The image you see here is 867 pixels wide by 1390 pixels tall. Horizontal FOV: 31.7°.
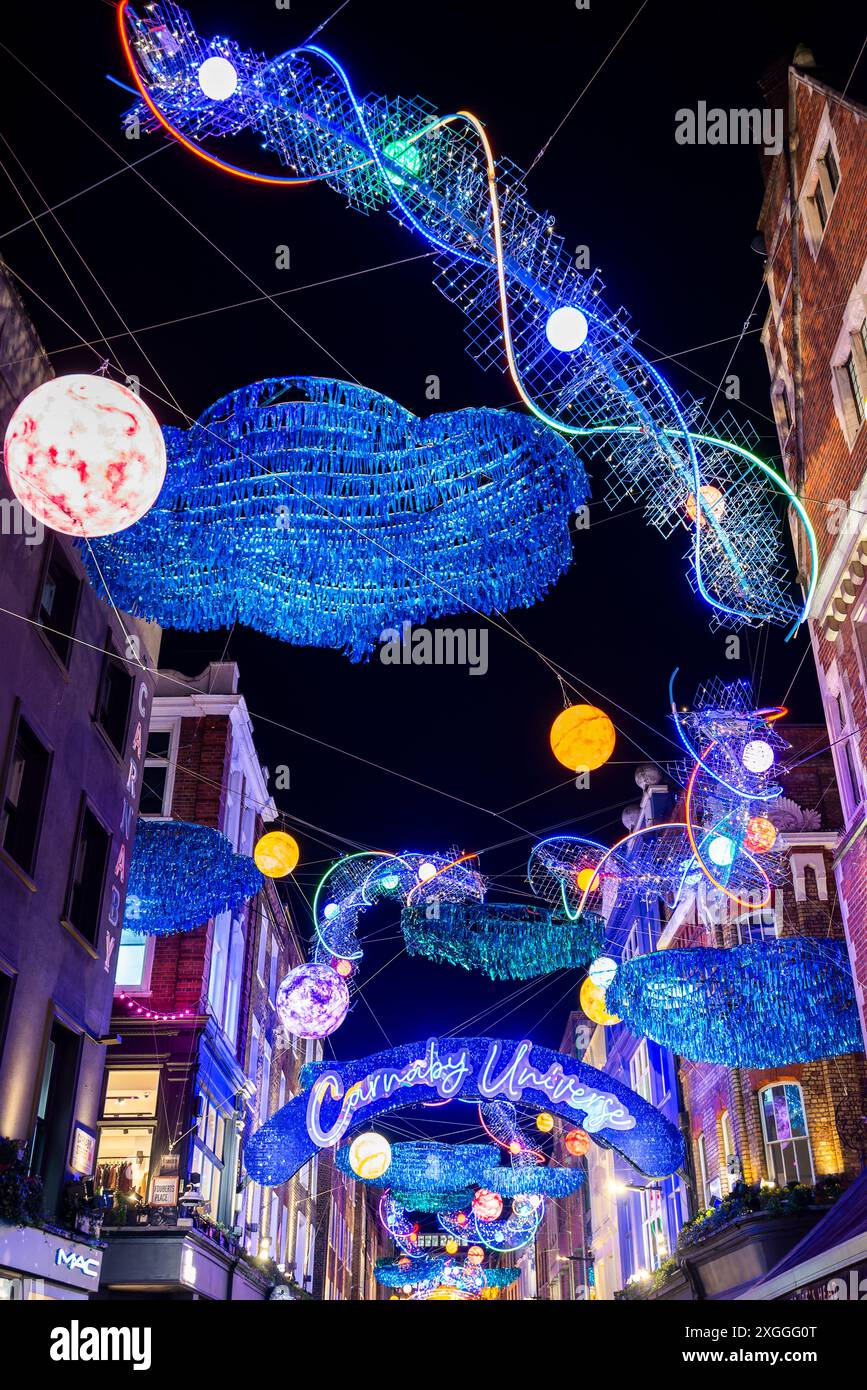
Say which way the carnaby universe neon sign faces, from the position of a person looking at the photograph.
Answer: facing the viewer

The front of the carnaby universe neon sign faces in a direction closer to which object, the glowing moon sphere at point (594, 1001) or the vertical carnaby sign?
the vertical carnaby sign

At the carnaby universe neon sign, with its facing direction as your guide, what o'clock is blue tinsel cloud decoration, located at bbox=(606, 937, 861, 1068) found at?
The blue tinsel cloud decoration is roughly at 11 o'clock from the carnaby universe neon sign.

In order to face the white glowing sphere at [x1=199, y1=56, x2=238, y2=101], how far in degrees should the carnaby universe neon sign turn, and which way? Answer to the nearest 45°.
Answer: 0° — it already faces it

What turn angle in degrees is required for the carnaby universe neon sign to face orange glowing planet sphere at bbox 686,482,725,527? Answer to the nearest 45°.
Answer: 0° — it already faces it

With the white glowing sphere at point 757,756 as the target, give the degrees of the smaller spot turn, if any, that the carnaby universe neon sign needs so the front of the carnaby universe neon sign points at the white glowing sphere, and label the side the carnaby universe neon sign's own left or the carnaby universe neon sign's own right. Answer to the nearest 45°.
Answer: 0° — it already faces it

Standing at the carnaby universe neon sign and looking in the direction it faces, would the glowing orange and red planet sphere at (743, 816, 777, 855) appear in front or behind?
in front

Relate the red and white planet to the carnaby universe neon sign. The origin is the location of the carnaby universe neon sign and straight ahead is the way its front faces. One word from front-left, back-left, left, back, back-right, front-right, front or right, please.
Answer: front

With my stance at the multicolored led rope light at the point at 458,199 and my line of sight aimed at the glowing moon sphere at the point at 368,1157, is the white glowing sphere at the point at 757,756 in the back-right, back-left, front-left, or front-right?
front-right

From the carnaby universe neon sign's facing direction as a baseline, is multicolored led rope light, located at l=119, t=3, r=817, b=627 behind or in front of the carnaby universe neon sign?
in front

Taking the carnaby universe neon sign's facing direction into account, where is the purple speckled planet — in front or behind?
in front

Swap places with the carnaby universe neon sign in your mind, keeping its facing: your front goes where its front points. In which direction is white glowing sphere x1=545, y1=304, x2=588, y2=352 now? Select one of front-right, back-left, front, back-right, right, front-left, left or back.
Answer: front

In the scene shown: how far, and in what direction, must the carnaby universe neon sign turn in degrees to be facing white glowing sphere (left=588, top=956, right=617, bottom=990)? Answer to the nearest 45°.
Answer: approximately 45° to its left

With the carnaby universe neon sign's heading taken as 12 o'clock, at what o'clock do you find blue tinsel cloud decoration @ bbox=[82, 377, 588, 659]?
The blue tinsel cloud decoration is roughly at 12 o'clock from the carnaby universe neon sign.

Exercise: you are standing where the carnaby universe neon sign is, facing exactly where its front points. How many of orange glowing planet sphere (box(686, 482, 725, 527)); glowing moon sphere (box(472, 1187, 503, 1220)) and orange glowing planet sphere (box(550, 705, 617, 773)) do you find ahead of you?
2
